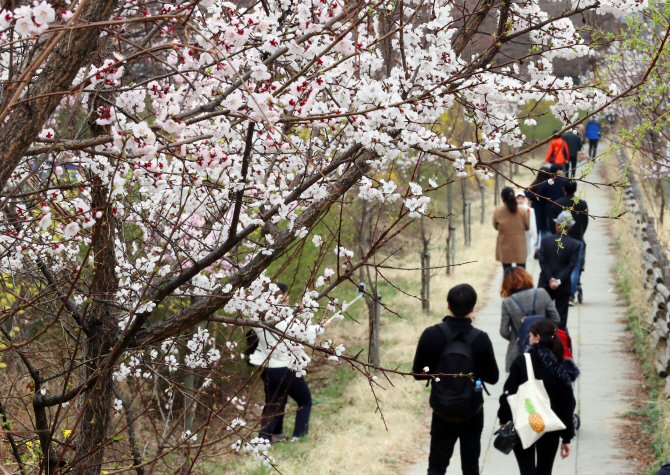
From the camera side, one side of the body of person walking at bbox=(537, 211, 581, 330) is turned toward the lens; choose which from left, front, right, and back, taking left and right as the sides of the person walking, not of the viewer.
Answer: back

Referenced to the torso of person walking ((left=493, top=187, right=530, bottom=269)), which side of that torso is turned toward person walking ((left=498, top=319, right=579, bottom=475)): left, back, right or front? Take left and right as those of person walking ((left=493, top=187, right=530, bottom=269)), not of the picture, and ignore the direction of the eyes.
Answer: back

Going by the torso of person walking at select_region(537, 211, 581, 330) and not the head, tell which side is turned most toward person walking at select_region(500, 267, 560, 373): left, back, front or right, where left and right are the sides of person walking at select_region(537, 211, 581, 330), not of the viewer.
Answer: back

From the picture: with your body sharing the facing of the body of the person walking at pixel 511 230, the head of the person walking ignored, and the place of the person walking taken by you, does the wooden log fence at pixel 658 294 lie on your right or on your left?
on your right

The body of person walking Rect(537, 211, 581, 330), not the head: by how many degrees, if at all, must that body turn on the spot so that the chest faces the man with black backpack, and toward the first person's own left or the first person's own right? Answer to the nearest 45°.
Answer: approximately 180°

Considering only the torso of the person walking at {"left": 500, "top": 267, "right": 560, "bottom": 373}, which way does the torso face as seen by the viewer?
away from the camera

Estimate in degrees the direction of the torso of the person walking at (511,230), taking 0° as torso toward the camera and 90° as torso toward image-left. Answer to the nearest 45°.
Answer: approximately 180°
